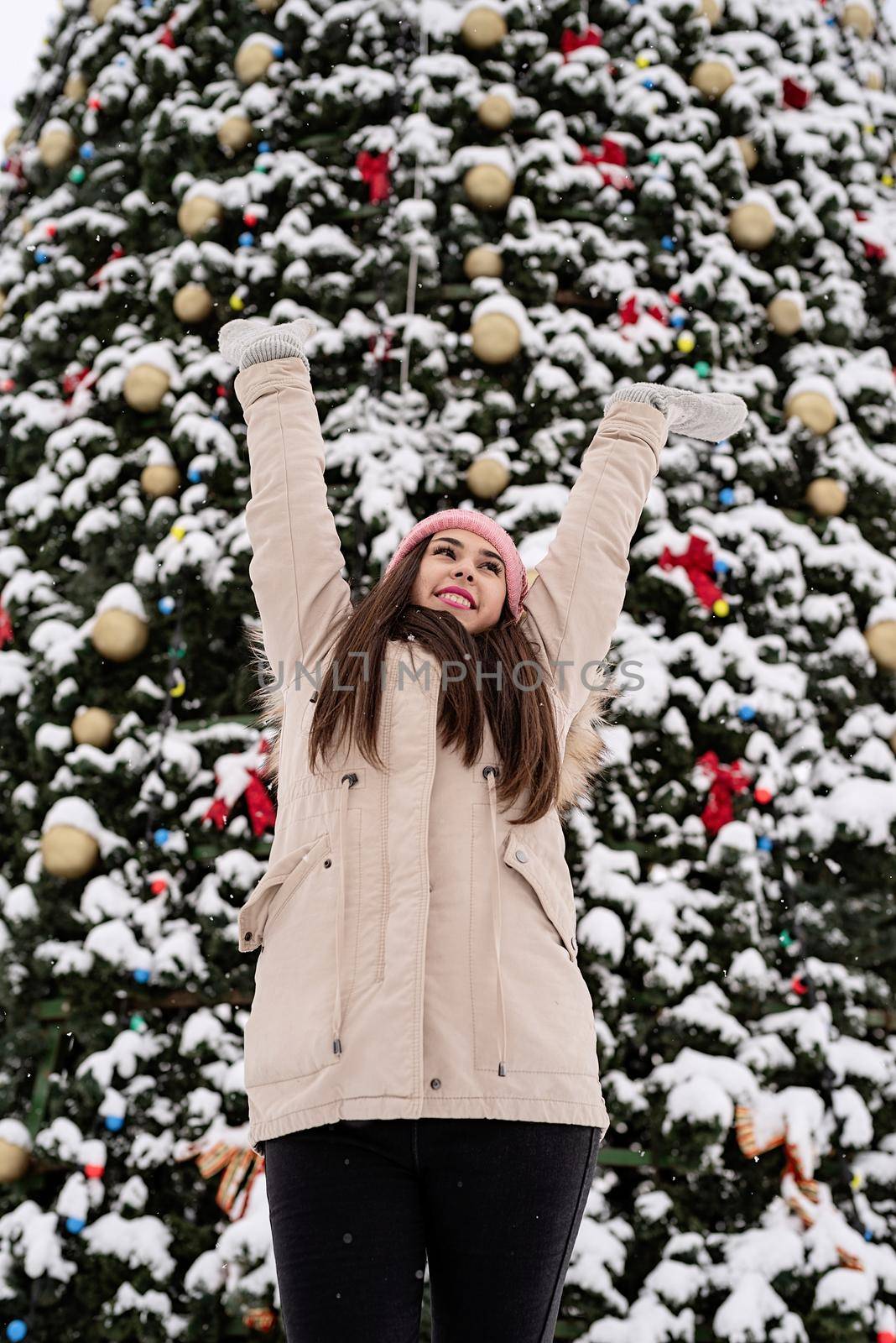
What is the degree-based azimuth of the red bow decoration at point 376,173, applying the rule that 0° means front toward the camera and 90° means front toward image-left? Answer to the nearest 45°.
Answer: approximately 0°

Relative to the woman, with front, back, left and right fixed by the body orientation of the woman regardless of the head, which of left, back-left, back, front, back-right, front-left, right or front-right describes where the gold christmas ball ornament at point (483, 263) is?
back

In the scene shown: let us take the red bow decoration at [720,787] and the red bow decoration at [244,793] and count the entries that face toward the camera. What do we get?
2
